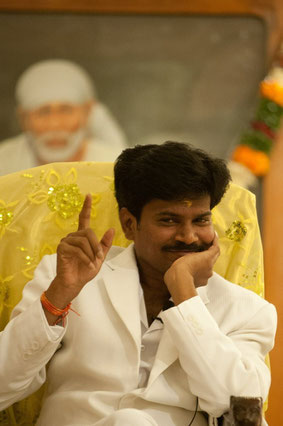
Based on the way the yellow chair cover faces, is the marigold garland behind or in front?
behind

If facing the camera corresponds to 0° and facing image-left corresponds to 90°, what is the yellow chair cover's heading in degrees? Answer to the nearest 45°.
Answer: approximately 0°
